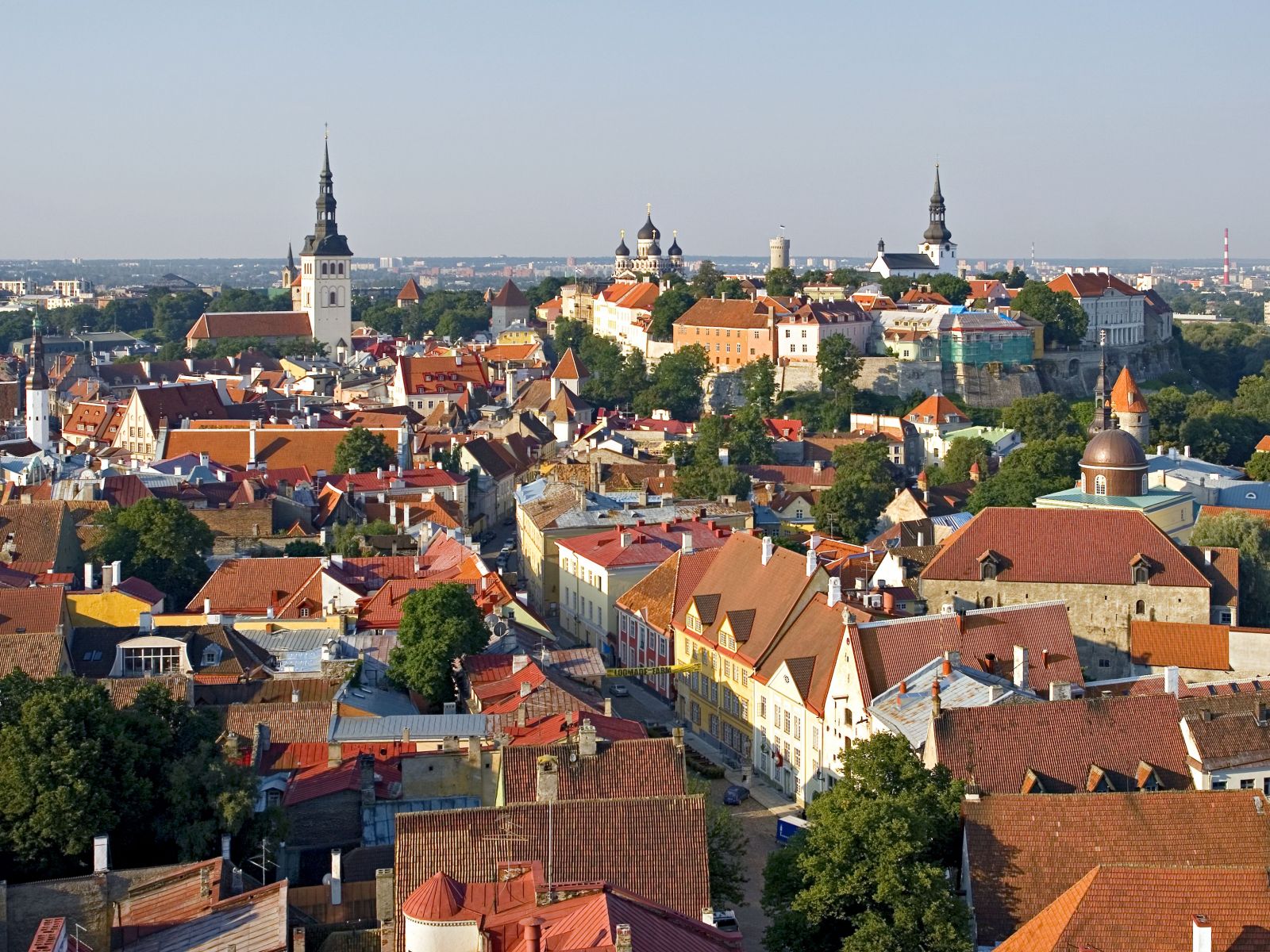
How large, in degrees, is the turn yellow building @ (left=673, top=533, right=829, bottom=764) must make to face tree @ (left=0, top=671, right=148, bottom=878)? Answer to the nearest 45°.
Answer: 0° — it already faces it

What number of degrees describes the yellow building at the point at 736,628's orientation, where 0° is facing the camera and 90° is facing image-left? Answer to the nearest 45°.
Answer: approximately 45°

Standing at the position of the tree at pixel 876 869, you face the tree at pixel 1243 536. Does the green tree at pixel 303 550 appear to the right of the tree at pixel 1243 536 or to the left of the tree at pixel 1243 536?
left

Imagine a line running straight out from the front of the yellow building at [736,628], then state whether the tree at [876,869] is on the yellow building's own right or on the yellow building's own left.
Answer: on the yellow building's own left

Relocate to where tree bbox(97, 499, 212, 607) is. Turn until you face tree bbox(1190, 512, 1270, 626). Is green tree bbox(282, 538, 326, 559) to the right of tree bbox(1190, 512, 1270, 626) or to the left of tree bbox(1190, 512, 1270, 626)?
left

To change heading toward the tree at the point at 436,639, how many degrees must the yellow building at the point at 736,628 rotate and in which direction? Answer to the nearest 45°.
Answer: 0° — it already faces it

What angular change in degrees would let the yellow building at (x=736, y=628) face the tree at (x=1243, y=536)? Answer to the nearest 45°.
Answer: approximately 180°

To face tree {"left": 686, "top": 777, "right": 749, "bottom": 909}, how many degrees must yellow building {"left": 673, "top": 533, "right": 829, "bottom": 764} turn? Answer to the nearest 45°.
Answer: approximately 45° to its left

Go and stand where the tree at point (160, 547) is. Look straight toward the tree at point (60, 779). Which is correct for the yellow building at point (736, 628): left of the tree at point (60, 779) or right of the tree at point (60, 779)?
left
